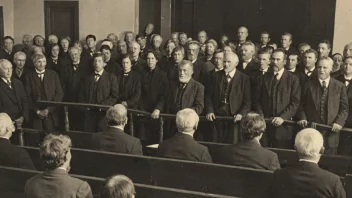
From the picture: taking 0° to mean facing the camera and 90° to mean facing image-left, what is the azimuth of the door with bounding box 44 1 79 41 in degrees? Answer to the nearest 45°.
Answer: approximately 0°

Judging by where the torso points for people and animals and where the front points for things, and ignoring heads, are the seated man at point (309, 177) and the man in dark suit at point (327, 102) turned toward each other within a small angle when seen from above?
yes

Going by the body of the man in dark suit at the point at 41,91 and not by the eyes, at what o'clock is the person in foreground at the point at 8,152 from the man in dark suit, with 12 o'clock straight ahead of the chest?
The person in foreground is roughly at 12 o'clock from the man in dark suit.

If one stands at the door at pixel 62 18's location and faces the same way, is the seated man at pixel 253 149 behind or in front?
in front

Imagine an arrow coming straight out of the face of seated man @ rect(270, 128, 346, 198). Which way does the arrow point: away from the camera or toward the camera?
away from the camera

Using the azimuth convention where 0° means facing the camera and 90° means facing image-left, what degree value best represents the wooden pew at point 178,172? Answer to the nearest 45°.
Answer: approximately 225°

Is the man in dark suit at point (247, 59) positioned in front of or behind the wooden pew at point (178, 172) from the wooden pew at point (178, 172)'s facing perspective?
in front

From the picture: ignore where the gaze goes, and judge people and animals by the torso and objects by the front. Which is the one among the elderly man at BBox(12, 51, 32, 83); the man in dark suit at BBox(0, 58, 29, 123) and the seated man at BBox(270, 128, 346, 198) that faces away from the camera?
the seated man

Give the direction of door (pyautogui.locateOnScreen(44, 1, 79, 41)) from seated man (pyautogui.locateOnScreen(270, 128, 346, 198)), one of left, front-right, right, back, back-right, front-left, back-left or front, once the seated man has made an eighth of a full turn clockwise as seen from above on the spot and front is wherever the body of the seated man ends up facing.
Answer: left

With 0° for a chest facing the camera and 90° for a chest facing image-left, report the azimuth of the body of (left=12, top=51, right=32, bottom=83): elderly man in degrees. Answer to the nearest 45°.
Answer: approximately 0°

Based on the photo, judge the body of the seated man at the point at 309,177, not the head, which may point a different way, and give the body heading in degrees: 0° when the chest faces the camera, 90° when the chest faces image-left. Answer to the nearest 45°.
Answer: approximately 180°

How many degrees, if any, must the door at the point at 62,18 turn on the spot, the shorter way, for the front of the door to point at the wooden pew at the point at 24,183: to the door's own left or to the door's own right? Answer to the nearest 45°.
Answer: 0° — it already faces it

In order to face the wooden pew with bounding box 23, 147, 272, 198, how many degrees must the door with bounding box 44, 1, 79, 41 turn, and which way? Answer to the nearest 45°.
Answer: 0° — it already faces it

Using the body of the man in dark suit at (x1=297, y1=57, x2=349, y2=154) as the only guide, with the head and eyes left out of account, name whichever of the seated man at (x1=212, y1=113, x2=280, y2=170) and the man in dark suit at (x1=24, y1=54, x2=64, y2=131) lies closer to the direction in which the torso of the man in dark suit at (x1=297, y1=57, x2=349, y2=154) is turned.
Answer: the seated man

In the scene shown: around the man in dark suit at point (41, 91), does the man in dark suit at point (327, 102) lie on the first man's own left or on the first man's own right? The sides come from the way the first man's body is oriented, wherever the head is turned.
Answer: on the first man's own left

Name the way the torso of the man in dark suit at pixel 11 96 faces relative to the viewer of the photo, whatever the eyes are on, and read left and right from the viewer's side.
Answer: facing the viewer and to the right of the viewer
